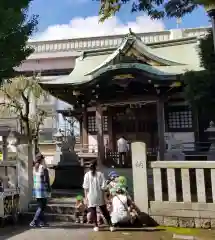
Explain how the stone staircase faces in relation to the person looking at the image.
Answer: facing the viewer

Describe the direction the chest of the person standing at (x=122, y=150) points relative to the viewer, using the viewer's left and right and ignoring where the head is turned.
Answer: facing away from the viewer

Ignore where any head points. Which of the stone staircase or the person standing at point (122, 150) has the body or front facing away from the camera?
the person standing

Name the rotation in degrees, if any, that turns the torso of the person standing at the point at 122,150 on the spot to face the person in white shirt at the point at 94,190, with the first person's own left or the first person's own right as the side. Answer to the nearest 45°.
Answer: approximately 180°
